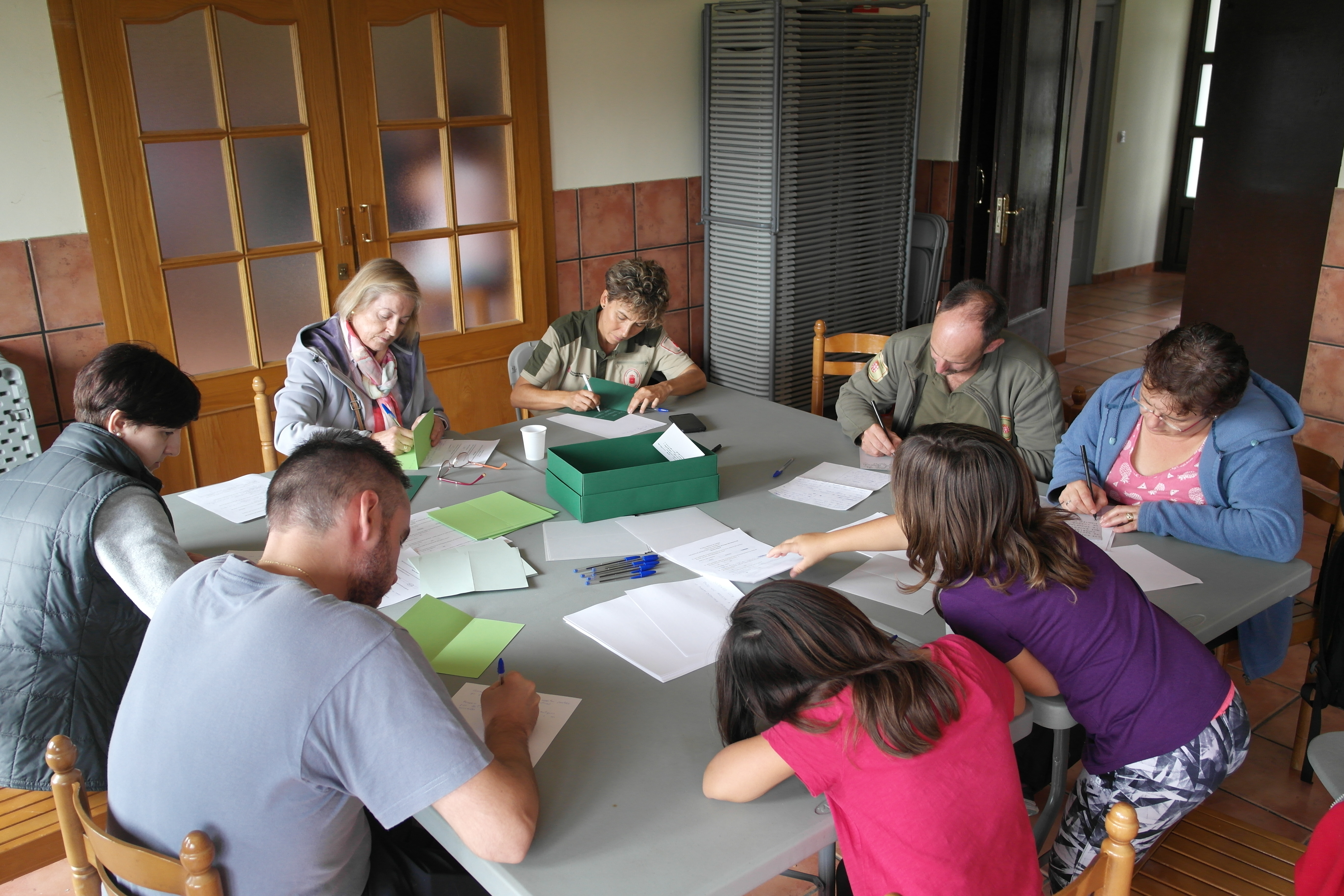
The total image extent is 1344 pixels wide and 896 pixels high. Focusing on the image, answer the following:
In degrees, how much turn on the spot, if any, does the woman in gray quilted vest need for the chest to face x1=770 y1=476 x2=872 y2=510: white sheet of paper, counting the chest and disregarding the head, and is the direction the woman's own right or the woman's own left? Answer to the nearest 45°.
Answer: approximately 45° to the woman's own right

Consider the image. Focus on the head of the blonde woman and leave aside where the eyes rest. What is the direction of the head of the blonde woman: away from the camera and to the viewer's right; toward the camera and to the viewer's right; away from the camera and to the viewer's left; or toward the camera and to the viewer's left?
toward the camera and to the viewer's right

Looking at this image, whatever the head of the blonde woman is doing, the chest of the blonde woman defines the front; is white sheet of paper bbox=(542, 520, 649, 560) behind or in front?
in front

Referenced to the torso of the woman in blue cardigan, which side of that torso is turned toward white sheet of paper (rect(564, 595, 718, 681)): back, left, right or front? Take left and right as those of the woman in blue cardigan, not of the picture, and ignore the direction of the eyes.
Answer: front

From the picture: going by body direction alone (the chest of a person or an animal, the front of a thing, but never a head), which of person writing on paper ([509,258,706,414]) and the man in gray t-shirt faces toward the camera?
the person writing on paper

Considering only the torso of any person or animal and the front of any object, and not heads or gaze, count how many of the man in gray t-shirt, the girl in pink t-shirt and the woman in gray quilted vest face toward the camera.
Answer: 0

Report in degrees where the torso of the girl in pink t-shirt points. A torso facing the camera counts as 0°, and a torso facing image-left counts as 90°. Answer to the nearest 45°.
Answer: approximately 135°

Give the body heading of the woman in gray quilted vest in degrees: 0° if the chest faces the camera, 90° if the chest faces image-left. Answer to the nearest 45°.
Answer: approximately 225°

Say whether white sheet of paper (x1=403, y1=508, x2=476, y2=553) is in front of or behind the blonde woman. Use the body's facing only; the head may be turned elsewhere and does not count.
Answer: in front

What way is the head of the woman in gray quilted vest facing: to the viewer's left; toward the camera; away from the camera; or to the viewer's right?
to the viewer's right

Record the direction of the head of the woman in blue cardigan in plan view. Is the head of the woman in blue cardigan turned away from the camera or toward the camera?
toward the camera

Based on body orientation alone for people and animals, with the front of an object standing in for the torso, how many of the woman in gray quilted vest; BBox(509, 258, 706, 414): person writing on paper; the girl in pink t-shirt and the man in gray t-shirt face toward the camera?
1

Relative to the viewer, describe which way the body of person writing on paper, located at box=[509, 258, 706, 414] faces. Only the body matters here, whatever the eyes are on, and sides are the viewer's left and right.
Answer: facing the viewer

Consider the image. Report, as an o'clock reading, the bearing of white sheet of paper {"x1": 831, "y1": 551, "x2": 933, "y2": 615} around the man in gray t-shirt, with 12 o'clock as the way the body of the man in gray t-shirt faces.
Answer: The white sheet of paper is roughly at 1 o'clock from the man in gray t-shirt.

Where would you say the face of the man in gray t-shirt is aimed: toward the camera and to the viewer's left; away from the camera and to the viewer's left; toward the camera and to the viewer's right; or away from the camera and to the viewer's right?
away from the camera and to the viewer's right

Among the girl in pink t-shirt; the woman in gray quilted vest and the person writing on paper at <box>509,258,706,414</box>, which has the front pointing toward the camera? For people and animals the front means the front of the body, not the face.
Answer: the person writing on paper

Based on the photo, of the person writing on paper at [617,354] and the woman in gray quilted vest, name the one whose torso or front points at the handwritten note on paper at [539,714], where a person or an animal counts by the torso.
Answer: the person writing on paper

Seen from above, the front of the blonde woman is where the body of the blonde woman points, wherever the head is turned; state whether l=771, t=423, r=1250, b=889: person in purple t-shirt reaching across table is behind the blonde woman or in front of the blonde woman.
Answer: in front

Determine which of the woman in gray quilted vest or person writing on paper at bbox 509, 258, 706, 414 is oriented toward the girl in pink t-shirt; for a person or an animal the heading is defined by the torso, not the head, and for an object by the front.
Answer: the person writing on paper

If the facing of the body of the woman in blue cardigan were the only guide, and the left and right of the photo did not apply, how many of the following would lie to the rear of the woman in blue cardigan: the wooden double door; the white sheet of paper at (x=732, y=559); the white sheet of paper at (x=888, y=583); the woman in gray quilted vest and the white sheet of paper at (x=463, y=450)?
0

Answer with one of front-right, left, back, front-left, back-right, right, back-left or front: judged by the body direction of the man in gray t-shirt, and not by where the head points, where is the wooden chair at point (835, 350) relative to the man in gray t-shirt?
front

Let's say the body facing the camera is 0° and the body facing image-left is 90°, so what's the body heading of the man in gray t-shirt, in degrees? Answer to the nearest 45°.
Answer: approximately 225°

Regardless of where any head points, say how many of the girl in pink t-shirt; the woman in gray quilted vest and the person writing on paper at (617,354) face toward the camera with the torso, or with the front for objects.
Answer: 1
